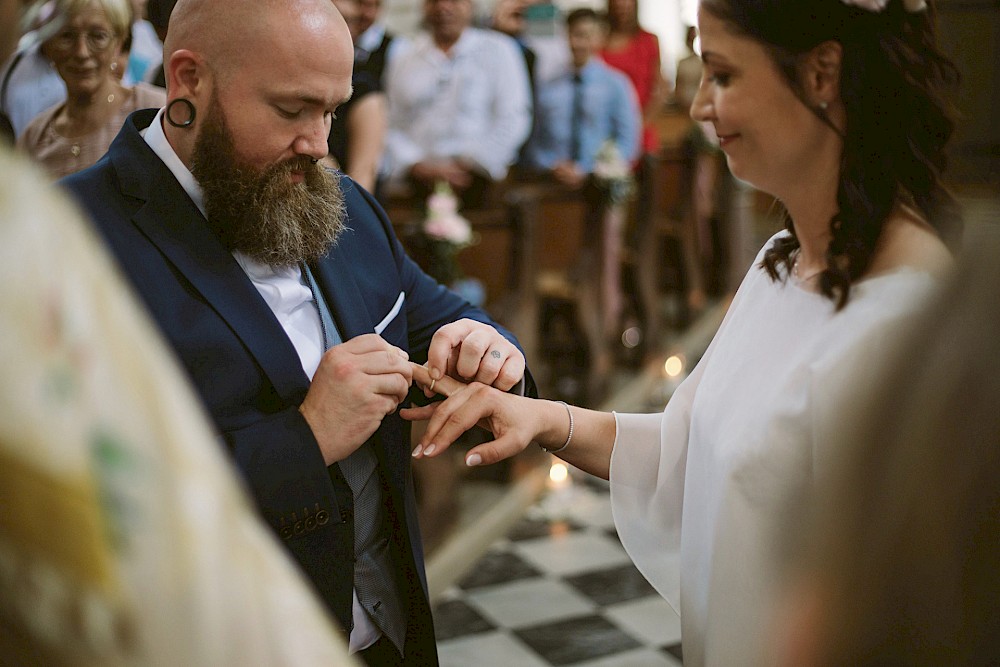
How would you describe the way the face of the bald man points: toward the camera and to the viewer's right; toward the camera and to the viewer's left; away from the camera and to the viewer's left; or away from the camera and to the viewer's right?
toward the camera and to the viewer's right

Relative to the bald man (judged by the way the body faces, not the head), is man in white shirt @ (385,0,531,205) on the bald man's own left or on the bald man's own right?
on the bald man's own left

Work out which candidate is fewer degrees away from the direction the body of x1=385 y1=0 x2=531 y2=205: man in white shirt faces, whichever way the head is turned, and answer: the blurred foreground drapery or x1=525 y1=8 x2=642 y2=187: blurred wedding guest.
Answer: the blurred foreground drapery

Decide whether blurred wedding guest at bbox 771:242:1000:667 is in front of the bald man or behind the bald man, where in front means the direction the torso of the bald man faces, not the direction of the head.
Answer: in front

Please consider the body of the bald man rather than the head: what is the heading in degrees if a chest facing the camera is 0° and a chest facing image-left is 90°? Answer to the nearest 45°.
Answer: approximately 315°
